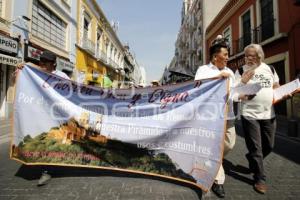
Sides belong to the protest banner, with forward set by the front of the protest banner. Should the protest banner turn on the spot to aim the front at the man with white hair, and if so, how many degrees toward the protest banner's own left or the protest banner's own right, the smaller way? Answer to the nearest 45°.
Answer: approximately 90° to the protest banner's own left

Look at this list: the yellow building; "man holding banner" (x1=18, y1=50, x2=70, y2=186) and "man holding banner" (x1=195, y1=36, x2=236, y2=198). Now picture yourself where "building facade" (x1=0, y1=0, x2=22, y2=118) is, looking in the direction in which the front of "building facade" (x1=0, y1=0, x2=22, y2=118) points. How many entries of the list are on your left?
1

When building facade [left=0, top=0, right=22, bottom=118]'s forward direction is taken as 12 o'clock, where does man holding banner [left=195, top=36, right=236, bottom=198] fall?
The man holding banner is roughly at 1 o'clock from the building facade.

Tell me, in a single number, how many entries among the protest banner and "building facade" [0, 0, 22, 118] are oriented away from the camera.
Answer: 0

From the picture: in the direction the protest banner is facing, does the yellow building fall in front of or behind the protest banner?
behind

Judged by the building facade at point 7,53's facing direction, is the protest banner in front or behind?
in front

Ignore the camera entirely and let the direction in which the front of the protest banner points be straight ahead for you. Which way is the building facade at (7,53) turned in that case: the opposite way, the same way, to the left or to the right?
to the left

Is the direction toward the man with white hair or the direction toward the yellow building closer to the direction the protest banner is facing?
the man with white hair

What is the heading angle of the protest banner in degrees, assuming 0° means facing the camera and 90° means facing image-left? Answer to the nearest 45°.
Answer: approximately 0°

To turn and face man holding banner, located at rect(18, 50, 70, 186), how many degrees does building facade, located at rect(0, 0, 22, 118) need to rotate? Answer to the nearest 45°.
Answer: approximately 45° to its right
